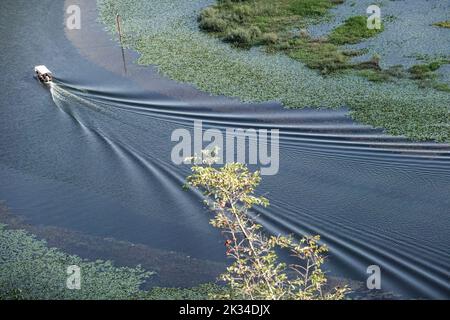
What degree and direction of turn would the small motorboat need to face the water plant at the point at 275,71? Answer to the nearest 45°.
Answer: approximately 135° to its right

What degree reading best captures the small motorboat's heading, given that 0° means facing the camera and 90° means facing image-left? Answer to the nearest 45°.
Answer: approximately 135°

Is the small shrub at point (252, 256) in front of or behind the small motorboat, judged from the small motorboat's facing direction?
behind
